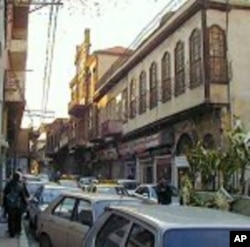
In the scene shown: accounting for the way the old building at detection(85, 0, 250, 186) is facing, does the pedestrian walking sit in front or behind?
in front

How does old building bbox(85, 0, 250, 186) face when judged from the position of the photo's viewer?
facing the viewer and to the left of the viewer

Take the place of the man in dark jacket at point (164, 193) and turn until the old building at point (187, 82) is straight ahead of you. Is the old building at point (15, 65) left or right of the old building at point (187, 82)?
left

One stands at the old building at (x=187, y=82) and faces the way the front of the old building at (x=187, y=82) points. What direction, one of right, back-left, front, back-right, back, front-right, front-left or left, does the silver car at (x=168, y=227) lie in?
front-left

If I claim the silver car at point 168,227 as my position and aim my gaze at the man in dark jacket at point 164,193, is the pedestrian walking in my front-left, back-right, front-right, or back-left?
front-left

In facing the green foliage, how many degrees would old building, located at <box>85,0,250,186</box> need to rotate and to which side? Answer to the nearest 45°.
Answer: approximately 45° to its left

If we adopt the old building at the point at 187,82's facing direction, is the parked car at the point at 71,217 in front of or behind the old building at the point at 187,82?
in front
